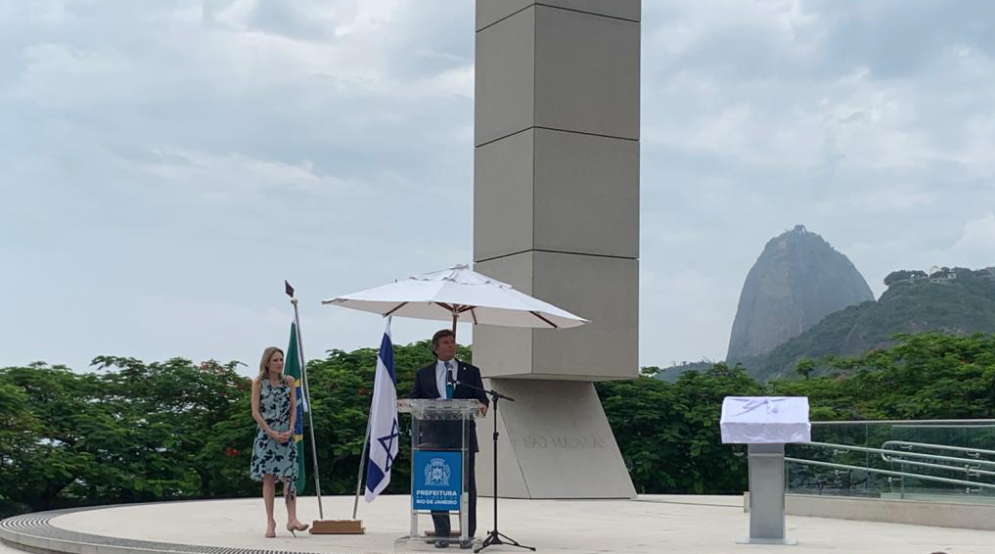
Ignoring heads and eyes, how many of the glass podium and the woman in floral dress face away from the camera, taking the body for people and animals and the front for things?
0

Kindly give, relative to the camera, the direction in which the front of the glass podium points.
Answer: facing the viewer

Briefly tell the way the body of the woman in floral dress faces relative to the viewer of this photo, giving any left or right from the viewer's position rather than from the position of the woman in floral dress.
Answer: facing the viewer and to the right of the viewer

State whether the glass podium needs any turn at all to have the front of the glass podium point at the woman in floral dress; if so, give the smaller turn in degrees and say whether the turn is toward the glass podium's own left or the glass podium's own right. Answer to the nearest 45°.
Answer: approximately 135° to the glass podium's own right
